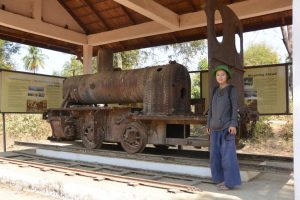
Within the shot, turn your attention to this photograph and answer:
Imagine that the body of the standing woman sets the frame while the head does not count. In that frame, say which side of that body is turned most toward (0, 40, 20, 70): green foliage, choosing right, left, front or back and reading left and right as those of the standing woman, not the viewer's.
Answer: right

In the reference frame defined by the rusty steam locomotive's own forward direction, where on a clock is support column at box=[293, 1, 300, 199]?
The support column is roughly at 7 o'clock from the rusty steam locomotive.

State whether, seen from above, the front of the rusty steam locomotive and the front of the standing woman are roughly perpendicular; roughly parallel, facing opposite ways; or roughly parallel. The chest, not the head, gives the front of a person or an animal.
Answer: roughly perpendicular

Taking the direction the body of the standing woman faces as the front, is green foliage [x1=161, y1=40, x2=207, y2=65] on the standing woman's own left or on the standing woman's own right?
on the standing woman's own right

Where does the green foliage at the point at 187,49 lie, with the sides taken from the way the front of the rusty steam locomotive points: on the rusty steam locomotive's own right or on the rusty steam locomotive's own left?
on the rusty steam locomotive's own right

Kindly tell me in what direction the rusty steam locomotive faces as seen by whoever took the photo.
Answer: facing away from the viewer and to the left of the viewer

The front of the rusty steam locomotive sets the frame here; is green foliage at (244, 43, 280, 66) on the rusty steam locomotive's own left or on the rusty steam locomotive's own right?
on the rusty steam locomotive's own right

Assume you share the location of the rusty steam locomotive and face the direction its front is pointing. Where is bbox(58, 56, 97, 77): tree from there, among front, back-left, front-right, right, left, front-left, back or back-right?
front-right

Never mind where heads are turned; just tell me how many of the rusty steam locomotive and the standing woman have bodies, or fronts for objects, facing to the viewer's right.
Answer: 0

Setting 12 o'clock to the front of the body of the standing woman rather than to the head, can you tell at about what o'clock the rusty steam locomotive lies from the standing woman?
The rusty steam locomotive is roughly at 3 o'clock from the standing woman.
